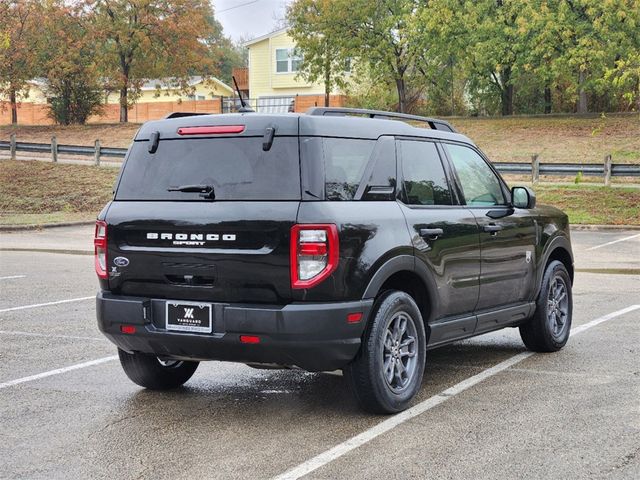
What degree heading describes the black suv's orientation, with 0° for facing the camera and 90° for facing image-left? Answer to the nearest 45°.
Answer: approximately 225°

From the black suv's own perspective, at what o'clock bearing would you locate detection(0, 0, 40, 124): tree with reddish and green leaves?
The tree with reddish and green leaves is roughly at 10 o'clock from the black suv.

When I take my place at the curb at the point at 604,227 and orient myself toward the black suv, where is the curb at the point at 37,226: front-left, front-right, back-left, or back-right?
front-right

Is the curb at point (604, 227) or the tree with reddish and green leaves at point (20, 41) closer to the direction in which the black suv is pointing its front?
the curb

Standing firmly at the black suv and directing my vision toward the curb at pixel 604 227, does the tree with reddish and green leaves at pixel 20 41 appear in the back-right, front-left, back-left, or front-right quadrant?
front-left

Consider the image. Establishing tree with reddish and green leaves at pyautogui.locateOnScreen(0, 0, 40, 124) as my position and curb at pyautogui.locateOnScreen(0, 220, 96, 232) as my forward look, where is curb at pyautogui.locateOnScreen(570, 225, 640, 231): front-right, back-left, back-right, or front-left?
front-left

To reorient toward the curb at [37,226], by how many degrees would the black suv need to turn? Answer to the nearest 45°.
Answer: approximately 45° to its left

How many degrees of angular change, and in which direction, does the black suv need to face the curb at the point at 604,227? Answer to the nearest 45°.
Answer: approximately 45° to its left
